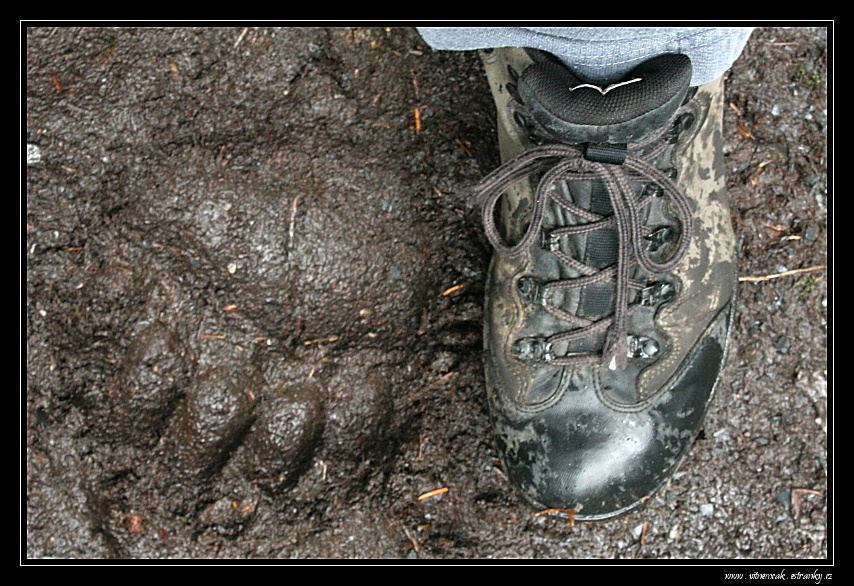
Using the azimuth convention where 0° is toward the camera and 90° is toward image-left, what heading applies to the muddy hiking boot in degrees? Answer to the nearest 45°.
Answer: approximately 0°

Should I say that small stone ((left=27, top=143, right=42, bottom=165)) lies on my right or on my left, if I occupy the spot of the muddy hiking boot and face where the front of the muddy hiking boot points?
on my right
